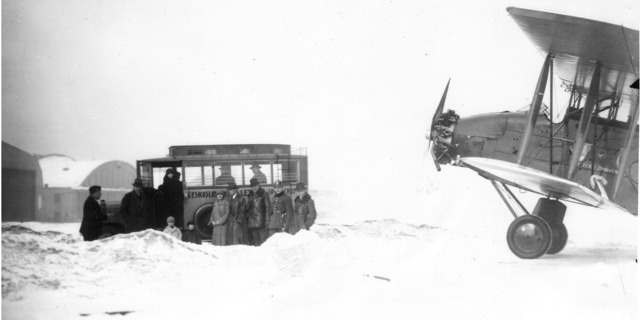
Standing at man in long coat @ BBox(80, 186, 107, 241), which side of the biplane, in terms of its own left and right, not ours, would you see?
front

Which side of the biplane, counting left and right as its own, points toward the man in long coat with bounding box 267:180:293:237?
front

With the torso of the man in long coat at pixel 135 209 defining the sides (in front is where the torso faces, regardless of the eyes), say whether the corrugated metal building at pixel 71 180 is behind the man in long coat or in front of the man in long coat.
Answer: behind

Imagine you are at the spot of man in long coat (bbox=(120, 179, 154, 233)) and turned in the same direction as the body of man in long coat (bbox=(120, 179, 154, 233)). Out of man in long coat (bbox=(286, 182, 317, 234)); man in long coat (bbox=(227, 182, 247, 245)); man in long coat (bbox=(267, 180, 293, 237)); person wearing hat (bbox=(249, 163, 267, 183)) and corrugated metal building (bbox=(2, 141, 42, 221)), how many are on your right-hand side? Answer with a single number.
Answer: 1

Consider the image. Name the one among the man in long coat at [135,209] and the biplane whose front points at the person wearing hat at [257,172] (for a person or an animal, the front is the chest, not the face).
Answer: the biplane

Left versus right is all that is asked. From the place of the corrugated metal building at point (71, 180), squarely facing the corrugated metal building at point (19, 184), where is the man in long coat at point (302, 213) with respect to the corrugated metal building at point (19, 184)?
left

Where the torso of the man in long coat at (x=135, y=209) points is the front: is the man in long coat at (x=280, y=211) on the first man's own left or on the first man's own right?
on the first man's own left

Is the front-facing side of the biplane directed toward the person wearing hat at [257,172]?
yes

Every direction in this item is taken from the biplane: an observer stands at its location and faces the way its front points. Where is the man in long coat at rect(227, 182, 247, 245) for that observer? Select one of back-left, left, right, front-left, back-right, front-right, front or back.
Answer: front

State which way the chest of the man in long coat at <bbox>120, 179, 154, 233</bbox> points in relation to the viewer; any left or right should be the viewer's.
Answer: facing the viewer

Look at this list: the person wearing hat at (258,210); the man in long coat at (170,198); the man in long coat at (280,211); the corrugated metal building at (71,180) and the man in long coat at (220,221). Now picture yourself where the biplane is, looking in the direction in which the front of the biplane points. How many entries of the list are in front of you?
5

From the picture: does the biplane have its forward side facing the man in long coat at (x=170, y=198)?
yes

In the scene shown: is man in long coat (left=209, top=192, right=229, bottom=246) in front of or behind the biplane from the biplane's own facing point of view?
in front

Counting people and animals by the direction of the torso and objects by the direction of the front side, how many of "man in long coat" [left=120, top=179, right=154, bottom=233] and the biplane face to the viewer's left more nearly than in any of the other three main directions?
1

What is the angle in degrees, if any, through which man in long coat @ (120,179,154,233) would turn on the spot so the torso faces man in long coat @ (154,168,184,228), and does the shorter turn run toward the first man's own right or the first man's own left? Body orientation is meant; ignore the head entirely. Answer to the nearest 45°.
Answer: approximately 135° to the first man's own left

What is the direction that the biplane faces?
to the viewer's left

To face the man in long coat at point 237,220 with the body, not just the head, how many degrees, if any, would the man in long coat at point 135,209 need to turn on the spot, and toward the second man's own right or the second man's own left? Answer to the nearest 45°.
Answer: approximately 90° to the second man's own left

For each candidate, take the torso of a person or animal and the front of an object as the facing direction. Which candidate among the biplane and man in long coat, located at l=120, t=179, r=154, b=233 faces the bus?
the biplane

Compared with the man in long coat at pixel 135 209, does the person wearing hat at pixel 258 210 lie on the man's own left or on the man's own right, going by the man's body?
on the man's own left

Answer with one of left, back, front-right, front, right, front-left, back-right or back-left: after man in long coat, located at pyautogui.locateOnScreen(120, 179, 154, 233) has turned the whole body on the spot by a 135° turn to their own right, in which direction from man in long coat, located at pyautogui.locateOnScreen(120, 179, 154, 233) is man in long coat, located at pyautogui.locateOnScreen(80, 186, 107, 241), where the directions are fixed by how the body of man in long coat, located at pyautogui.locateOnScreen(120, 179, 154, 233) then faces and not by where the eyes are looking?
left
